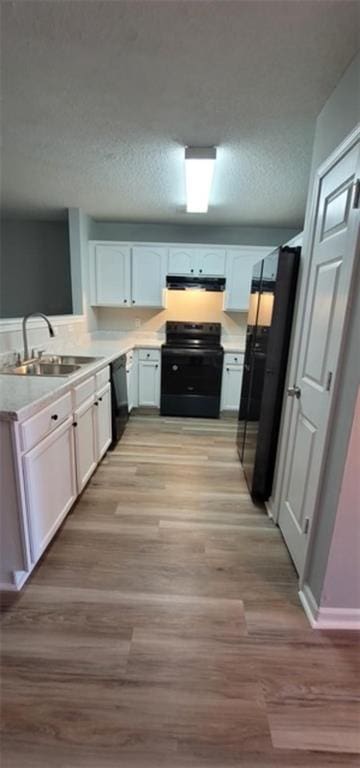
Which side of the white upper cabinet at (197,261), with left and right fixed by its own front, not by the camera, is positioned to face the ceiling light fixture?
front

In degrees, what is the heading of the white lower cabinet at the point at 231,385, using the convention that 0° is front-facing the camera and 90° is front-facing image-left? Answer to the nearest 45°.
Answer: approximately 0°

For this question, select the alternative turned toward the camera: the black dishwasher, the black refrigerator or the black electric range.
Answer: the black electric range

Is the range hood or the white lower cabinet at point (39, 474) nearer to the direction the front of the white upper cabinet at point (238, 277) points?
the white lower cabinet

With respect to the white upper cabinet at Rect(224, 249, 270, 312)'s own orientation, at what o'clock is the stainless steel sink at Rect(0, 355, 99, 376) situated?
The stainless steel sink is roughly at 1 o'clock from the white upper cabinet.

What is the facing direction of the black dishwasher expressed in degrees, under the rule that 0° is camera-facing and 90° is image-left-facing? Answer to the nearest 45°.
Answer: approximately 270°

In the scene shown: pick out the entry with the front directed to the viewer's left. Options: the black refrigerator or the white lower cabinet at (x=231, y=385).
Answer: the black refrigerator

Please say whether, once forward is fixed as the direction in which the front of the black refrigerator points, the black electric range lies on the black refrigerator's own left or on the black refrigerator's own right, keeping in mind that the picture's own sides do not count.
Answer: on the black refrigerator's own right

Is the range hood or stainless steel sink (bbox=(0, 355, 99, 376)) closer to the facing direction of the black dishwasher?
the range hood
